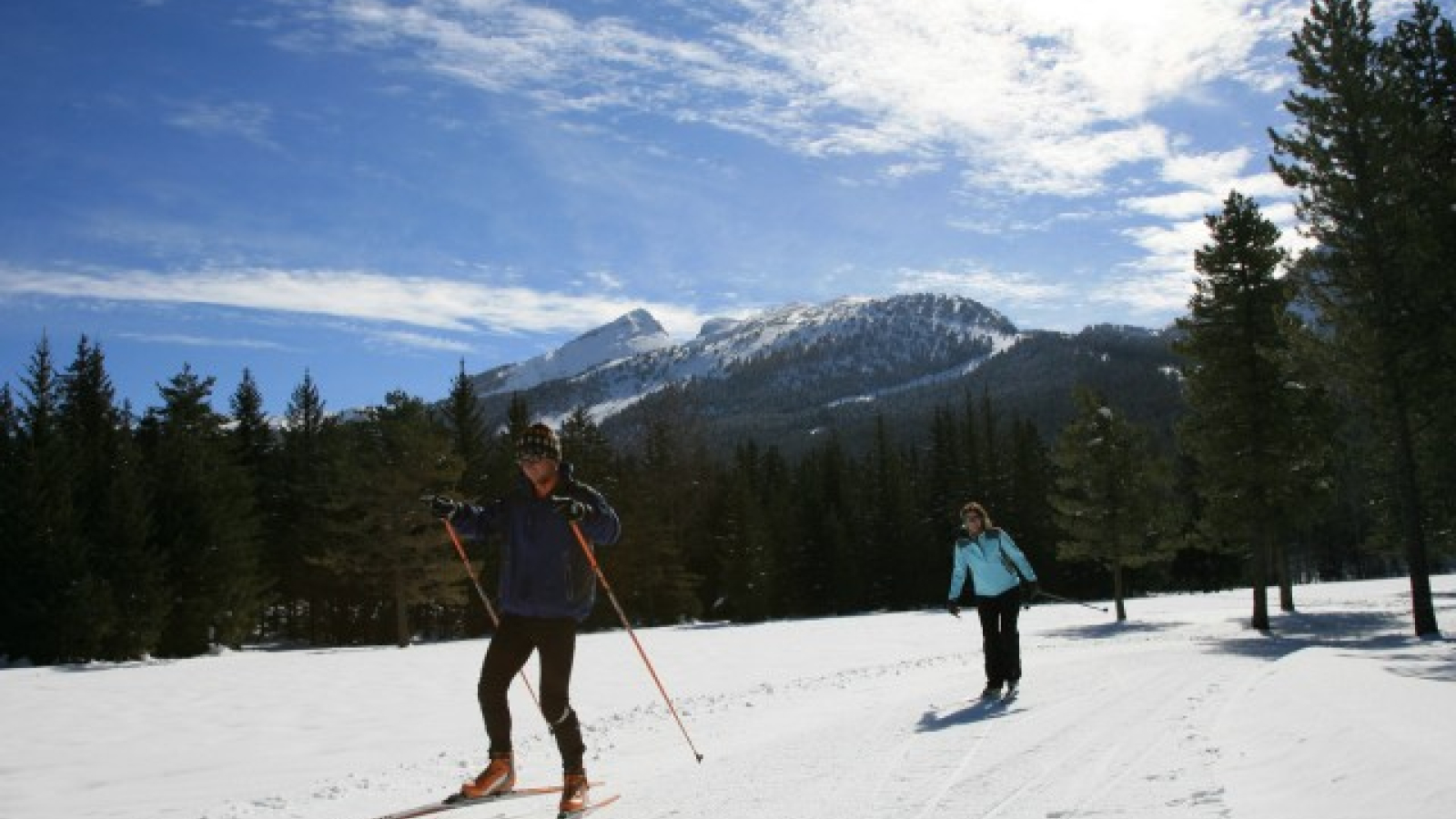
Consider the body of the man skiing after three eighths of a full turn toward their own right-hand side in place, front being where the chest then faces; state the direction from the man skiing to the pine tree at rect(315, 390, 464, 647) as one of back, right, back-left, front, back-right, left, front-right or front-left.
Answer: front

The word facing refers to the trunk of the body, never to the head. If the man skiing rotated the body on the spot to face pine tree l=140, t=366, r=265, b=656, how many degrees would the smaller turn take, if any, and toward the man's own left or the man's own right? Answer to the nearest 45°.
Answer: approximately 135° to the man's own right

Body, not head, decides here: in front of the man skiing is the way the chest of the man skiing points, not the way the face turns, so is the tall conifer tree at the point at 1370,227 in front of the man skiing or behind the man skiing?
behind

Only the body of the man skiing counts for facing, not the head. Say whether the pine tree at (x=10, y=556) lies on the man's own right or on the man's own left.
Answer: on the man's own right

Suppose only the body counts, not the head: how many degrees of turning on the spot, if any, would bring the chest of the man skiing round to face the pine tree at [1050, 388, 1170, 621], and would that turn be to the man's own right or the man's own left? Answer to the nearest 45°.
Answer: approximately 180°

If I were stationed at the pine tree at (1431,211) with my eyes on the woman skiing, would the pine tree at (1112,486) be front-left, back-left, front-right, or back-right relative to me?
back-right

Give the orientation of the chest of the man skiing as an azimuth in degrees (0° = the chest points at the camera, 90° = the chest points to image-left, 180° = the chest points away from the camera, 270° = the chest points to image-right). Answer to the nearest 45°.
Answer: approximately 45°

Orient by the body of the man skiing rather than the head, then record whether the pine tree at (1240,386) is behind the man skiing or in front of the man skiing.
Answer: behind

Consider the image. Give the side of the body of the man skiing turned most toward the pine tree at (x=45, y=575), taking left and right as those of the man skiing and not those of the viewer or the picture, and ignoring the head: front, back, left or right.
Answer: right
